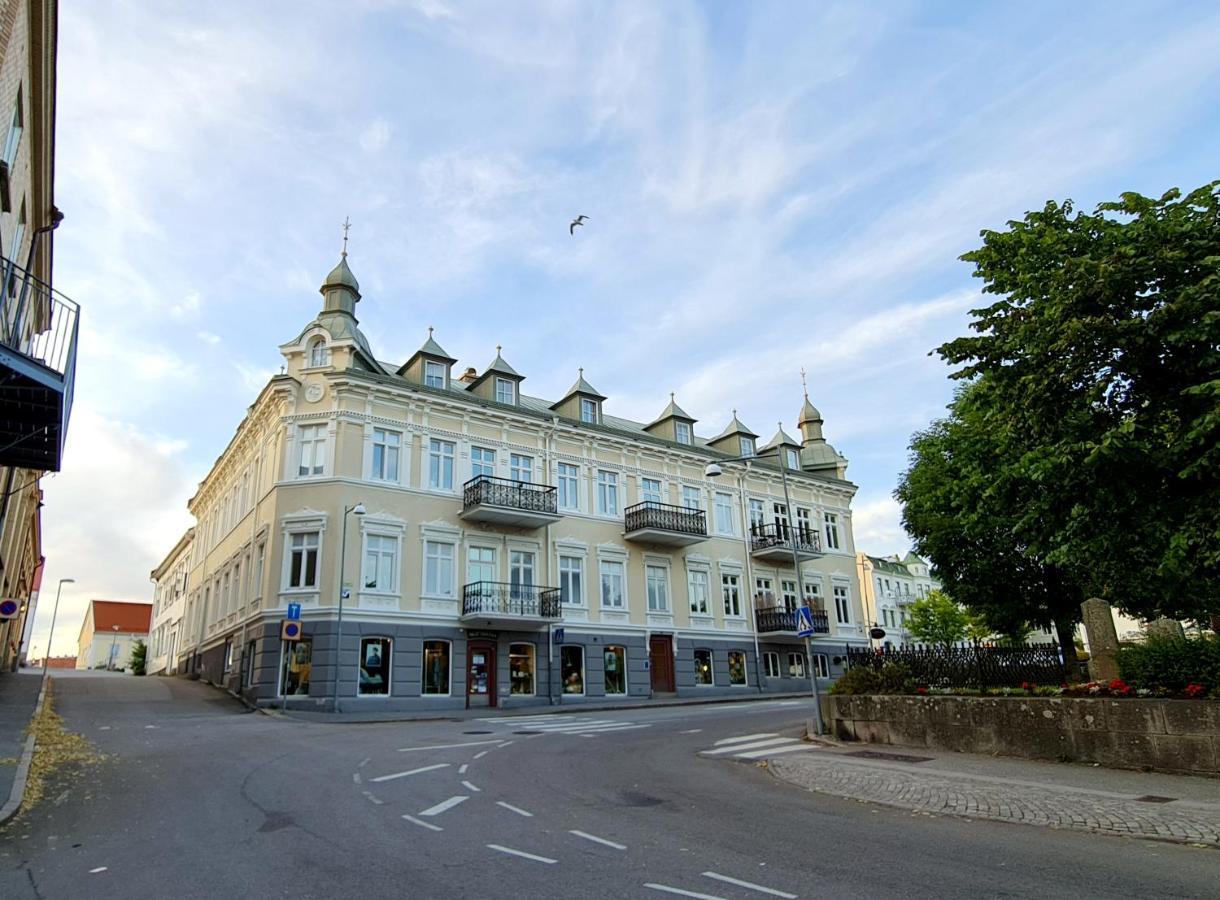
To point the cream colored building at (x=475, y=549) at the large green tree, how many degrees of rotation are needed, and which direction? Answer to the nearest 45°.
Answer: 0° — it already faces it

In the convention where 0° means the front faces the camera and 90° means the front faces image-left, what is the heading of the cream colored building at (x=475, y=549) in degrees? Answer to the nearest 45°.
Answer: approximately 315°

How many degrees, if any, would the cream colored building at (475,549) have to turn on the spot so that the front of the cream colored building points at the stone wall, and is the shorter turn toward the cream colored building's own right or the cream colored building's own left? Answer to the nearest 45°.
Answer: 0° — it already faces it
